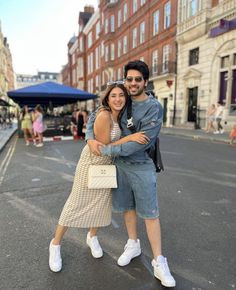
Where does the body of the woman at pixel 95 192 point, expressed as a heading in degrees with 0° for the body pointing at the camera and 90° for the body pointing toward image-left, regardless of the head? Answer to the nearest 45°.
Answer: approximately 315°

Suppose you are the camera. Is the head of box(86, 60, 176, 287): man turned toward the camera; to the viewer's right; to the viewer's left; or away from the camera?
toward the camera

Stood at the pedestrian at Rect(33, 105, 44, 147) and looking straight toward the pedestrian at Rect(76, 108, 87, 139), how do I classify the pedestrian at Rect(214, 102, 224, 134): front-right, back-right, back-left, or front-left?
front-right

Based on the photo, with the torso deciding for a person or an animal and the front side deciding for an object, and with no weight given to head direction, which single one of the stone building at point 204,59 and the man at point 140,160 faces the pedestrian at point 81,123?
the stone building

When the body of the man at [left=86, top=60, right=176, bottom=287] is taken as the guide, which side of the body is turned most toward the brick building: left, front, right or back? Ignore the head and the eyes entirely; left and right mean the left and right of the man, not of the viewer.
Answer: back

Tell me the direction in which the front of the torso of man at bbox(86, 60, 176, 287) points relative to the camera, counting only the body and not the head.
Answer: toward the camera

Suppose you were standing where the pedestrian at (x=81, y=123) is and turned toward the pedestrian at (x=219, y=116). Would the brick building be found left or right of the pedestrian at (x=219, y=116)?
left

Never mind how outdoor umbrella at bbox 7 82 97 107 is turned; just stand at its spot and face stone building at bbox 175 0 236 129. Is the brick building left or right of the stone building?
left

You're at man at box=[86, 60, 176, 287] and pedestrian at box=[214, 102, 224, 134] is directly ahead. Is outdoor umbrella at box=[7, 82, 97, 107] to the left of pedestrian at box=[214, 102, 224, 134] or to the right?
left

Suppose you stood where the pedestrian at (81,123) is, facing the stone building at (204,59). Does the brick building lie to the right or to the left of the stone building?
left
